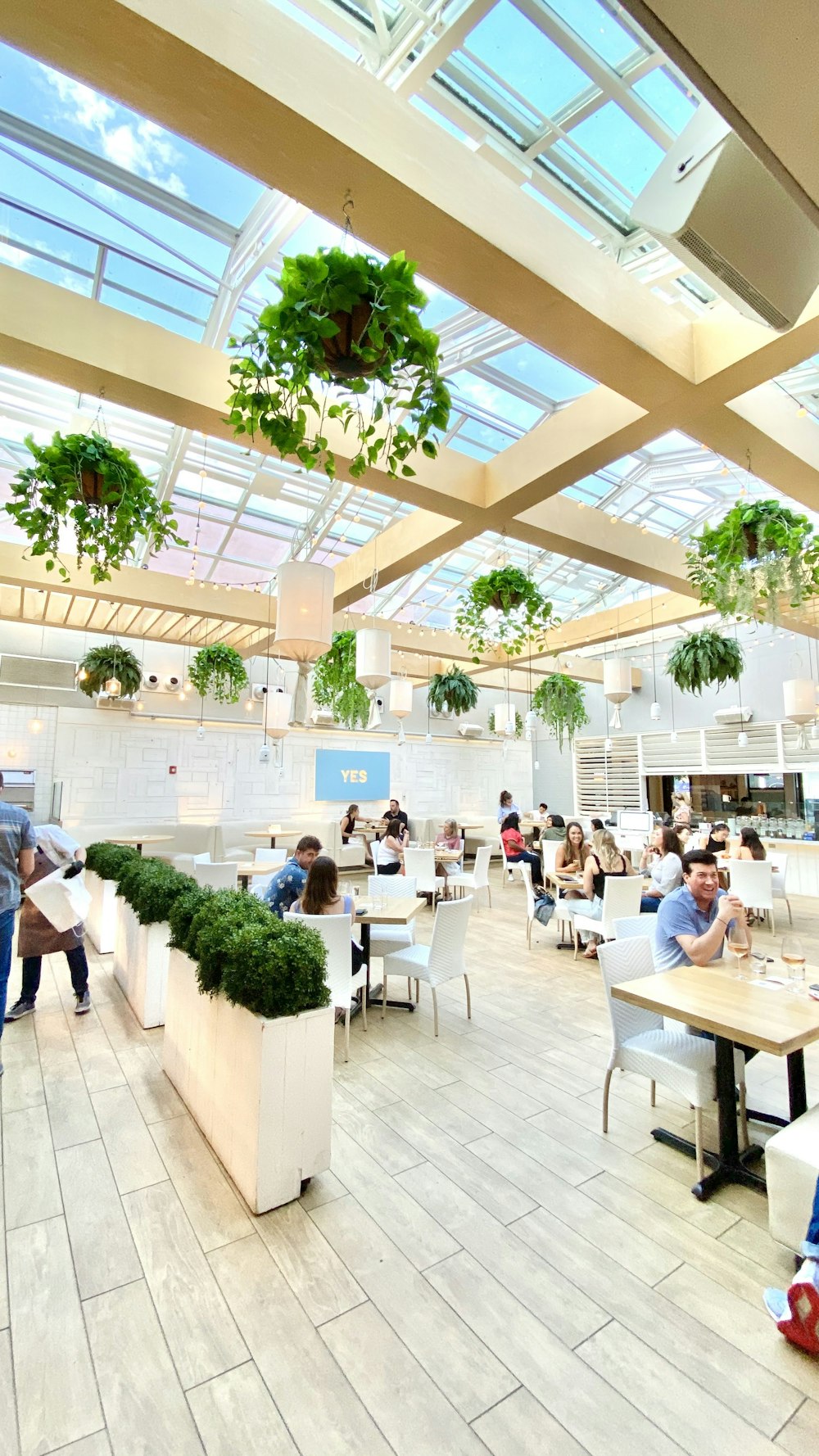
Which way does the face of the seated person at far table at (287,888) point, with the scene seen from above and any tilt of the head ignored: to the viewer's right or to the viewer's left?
to the viewer's right

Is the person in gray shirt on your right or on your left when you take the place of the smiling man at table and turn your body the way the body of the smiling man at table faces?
on your right

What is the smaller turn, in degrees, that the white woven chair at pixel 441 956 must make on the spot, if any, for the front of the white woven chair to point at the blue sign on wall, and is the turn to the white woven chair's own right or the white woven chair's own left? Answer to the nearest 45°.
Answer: approximately 45° to the white woven chair's own right

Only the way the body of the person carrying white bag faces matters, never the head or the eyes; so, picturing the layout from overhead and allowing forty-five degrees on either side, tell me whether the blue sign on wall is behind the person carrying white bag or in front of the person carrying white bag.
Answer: behind

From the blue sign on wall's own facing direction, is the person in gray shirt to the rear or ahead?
ahead

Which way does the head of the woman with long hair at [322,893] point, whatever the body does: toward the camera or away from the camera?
away from the camera

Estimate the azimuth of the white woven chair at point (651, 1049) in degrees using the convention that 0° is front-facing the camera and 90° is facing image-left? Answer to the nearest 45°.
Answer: approximately 315°

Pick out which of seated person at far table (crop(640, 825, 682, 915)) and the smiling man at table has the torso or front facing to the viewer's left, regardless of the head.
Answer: the seated person at far table

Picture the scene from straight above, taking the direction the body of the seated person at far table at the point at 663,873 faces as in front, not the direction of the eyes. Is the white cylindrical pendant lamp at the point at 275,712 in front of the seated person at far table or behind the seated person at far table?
in front

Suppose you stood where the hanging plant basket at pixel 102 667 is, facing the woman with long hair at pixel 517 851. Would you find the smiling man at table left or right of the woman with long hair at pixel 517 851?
right
